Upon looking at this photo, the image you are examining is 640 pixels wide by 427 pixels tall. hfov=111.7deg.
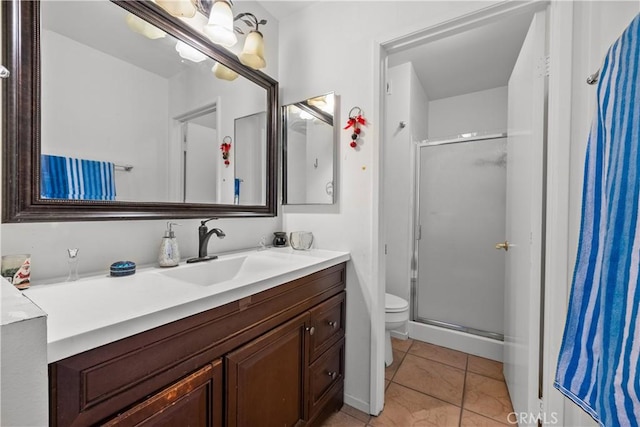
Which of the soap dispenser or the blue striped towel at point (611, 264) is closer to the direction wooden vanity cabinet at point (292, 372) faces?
the blue striped towel

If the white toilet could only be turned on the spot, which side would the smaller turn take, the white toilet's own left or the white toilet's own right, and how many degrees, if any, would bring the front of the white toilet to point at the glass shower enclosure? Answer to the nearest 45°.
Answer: approximately 45° to the white toilet's own left

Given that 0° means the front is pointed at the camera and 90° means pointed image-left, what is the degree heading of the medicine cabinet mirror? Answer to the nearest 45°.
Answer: approximately 45°

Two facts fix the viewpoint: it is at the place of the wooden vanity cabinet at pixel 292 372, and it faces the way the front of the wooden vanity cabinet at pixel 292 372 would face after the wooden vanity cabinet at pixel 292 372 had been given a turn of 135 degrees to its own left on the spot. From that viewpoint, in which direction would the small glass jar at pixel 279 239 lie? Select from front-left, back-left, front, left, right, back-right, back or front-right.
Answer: front

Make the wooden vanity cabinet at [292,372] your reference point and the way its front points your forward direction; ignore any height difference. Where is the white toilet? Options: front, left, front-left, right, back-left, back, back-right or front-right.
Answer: left

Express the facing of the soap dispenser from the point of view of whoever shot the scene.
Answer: facing to the right of the viewer

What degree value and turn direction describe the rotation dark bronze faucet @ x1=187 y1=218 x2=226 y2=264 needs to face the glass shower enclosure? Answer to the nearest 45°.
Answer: approximately 45° to its left
